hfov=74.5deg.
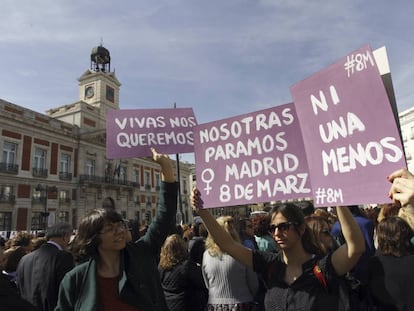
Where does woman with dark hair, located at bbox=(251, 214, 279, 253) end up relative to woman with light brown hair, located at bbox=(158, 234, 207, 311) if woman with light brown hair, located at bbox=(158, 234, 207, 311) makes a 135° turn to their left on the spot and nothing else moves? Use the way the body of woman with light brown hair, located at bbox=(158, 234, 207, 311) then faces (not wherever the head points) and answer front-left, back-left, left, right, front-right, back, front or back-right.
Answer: back

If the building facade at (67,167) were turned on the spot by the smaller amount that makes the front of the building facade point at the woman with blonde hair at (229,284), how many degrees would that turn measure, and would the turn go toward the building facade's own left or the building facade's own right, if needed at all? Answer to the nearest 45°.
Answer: approximately 45° to the building facade's own right

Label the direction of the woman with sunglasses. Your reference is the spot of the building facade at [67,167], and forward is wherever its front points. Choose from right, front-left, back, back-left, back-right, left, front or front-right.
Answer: front-right

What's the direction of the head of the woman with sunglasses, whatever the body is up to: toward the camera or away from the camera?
toward the camera

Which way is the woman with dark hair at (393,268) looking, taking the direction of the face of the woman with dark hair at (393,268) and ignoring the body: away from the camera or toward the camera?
away from the camera

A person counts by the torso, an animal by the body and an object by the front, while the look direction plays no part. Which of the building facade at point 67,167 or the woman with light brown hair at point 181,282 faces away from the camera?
the woman with light brown hair

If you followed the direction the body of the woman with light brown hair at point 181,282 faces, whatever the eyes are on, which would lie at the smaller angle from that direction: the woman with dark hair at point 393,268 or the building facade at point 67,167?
the building facade

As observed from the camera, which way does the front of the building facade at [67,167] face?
facing the viewer and to the right of the viewer

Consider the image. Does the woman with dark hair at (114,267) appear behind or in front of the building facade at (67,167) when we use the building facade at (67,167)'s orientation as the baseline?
in front

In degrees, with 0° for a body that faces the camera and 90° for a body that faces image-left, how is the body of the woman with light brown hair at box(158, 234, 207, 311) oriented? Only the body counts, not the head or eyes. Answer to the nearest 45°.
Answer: approximately 180°

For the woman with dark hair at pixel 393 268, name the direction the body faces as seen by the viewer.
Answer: away from the camera

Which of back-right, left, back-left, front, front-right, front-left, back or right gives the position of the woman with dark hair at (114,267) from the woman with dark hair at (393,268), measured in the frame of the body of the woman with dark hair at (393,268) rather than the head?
back-left
